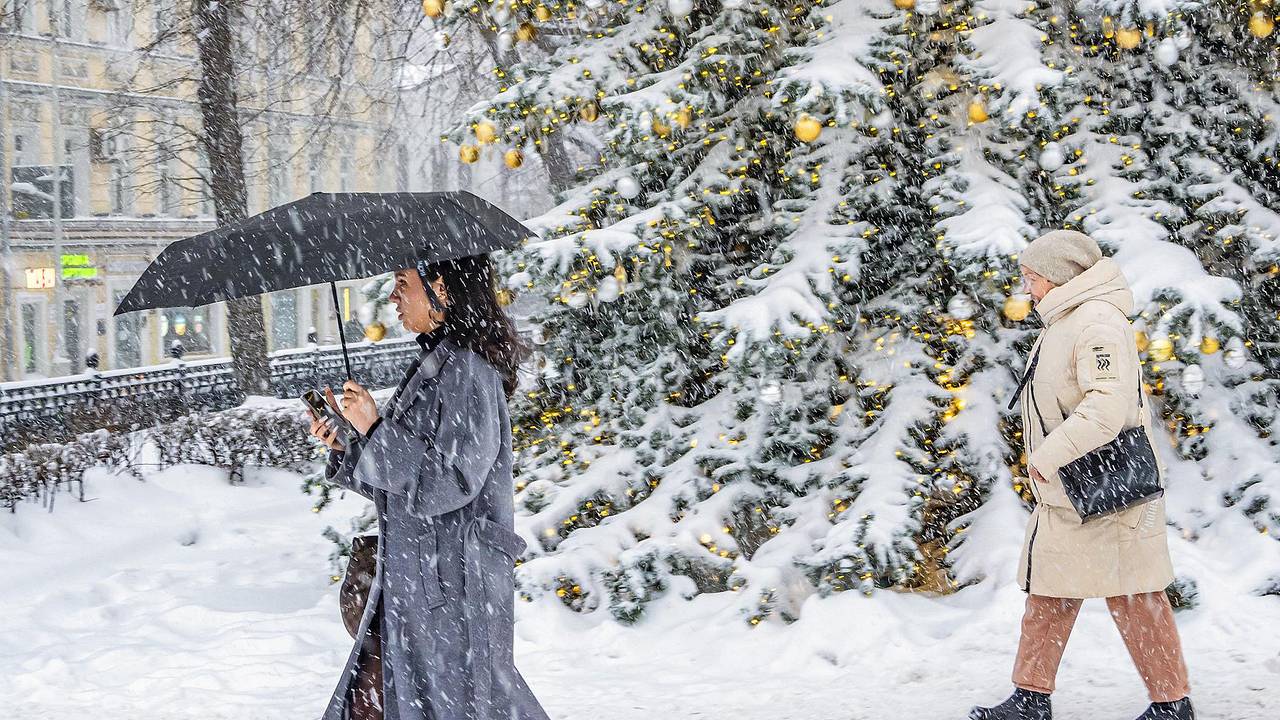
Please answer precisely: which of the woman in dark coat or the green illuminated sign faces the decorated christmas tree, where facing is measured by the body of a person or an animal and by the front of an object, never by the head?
the green illuminated sign

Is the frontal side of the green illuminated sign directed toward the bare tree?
yes

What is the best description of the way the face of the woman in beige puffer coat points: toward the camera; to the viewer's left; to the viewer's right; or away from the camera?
to the viewer's left

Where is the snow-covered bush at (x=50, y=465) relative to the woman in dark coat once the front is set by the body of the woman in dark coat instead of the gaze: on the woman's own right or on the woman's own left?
on the woman's own right

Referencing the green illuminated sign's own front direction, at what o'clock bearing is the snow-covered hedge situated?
The snow-covered hedge is roughly at 12 o'clock from the green illuminated sign.

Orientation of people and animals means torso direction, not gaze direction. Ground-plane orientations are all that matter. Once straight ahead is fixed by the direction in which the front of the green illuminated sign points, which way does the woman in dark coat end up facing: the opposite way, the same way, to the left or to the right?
to the right

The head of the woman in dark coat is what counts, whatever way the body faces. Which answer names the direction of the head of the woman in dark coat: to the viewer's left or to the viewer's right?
to the viewer's left

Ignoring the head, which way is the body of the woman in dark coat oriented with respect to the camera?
to the viewer's left

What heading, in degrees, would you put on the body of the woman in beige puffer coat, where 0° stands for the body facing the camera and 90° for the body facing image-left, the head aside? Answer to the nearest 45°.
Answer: approximately 90°

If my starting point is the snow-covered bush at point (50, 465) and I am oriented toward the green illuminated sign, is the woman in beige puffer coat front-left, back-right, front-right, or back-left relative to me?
back-right
